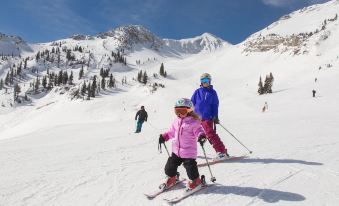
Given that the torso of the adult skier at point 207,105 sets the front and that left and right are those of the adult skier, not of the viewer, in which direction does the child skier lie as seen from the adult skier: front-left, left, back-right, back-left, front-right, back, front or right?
front

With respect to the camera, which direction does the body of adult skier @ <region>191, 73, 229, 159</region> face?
toward the camera

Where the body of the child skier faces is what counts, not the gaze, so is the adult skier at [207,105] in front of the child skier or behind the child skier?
behind

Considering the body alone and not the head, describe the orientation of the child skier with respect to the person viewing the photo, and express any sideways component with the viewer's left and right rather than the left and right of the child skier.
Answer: facing the viewer and to the left of the viewer

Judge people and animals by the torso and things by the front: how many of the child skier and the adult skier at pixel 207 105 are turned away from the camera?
0
